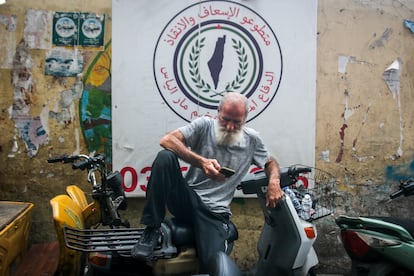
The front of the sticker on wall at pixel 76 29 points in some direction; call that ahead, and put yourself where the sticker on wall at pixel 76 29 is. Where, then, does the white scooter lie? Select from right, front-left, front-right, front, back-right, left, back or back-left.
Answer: front-left

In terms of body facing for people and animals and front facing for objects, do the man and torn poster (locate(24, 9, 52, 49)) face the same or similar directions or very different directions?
same or similar directions

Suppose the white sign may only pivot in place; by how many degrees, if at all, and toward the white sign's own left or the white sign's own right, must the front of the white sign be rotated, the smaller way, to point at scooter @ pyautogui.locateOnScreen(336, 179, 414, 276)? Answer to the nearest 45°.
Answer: approximately 45° to the white sign's own left

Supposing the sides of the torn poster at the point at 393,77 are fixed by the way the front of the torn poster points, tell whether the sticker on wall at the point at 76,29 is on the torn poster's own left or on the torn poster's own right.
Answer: on the torn poster's own right

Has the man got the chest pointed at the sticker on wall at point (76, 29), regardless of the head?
no

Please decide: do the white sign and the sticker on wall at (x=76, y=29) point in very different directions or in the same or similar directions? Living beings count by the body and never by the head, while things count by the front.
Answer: same or similar directions

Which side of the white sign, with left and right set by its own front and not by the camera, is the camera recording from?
front

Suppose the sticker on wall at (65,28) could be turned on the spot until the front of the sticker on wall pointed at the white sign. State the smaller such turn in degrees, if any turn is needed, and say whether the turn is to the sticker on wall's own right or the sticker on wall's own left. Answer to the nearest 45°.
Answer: approximately 90° to the sticker on wall's own left

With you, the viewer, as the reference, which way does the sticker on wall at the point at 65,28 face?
facing the viewer

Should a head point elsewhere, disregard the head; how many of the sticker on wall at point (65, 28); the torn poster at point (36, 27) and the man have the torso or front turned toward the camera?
3

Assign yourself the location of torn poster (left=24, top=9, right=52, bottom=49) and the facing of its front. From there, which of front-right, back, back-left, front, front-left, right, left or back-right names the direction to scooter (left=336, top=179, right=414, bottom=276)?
front-left

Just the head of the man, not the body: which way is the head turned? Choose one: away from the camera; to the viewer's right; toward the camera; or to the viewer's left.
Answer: toward the camera

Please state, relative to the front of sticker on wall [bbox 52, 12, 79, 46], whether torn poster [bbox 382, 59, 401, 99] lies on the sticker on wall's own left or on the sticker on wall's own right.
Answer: on the sticker on wall's own left

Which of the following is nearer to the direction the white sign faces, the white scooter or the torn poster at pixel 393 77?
the white scooter

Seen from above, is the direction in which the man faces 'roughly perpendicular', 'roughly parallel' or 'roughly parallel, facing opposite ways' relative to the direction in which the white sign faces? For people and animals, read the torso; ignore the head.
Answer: roughly parallel

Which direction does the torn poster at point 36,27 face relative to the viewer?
toward the camera

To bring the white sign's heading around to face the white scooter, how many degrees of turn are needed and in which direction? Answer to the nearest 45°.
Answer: approximately 45° to its left

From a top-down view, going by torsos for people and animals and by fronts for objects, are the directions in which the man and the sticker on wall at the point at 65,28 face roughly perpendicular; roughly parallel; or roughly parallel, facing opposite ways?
roughly parallel

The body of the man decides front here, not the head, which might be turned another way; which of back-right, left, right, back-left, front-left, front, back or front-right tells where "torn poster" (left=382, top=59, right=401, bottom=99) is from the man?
back-left
